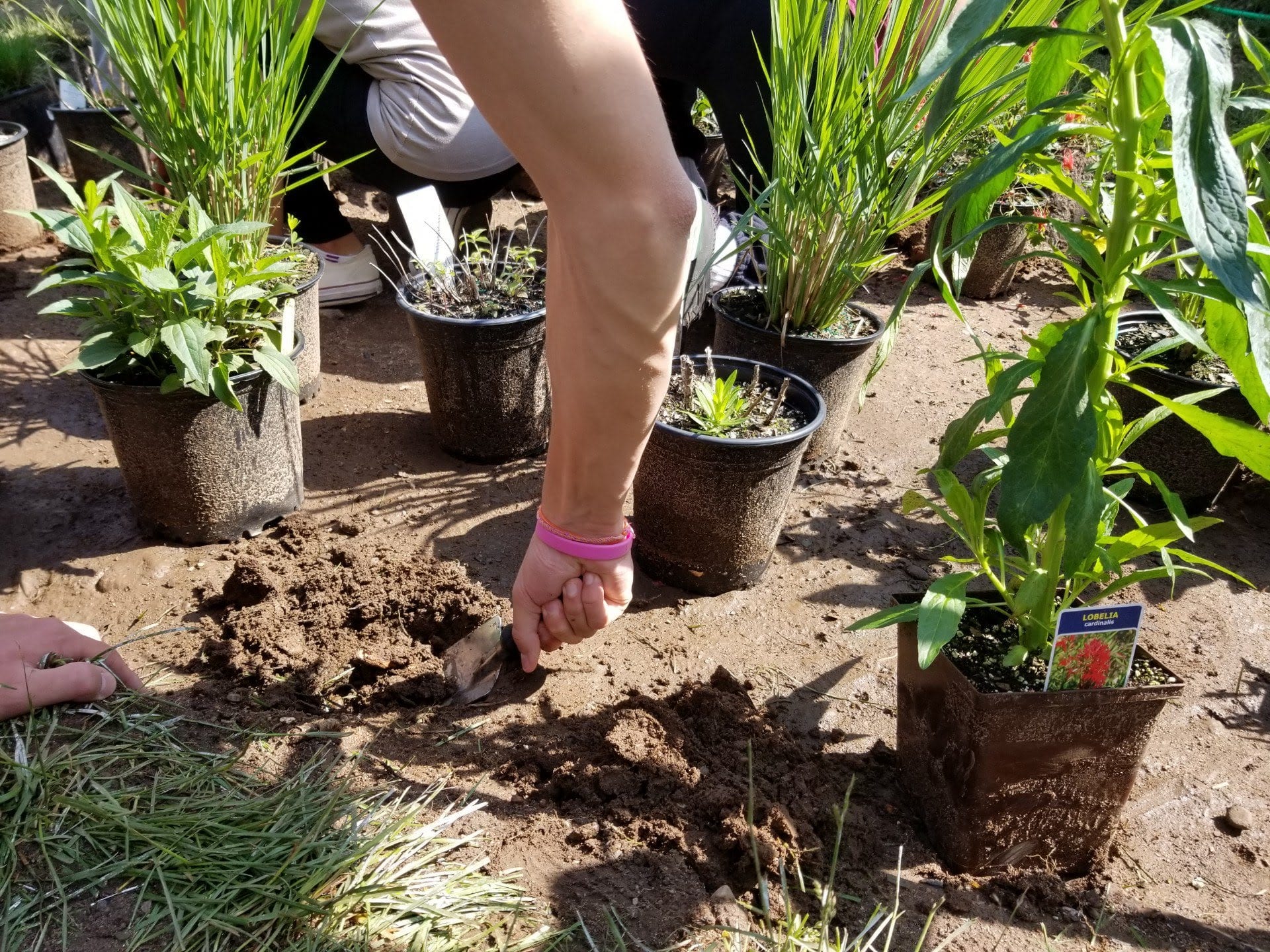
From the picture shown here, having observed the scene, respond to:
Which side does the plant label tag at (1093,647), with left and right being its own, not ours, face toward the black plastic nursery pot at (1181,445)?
back

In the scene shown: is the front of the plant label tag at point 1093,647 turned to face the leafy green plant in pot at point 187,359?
no

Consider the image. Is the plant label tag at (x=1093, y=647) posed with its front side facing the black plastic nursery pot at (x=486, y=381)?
no

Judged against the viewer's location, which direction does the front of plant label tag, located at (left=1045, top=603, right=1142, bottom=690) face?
facing the viewer

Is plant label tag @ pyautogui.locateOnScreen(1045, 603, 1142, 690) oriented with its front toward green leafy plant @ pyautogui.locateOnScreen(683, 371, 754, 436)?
no

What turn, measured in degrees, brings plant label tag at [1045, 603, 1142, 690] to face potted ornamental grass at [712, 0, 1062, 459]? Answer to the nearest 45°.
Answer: approximately 135° to its right

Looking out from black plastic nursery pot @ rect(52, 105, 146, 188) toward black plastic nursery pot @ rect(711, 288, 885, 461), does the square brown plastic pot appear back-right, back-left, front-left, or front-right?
front-right

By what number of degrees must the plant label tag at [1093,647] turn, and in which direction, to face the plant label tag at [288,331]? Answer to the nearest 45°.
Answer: approximately 90° to its right

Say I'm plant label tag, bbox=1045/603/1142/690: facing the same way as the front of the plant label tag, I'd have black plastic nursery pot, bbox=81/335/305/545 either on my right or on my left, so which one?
on my right

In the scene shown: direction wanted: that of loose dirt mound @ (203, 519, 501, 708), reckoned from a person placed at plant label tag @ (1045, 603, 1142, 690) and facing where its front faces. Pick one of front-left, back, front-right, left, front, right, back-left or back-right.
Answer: right

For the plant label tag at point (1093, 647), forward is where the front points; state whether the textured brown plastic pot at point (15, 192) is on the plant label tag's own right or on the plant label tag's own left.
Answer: on the plant label tag's own right

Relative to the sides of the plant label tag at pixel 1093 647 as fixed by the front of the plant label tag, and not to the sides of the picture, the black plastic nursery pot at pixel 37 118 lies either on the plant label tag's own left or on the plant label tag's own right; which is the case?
on the plant label tag's own right
